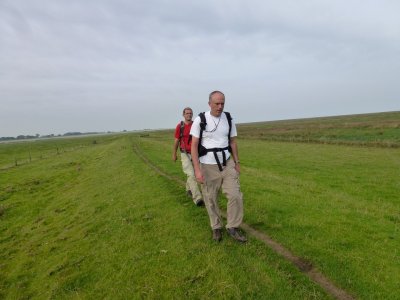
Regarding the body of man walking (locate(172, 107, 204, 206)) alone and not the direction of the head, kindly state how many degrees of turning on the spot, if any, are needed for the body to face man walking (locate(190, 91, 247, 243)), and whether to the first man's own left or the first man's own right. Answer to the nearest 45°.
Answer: approximately 45° to the first man's own right

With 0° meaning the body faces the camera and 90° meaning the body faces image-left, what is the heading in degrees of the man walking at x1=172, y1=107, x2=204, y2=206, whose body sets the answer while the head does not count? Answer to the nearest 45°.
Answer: approximately 315°
